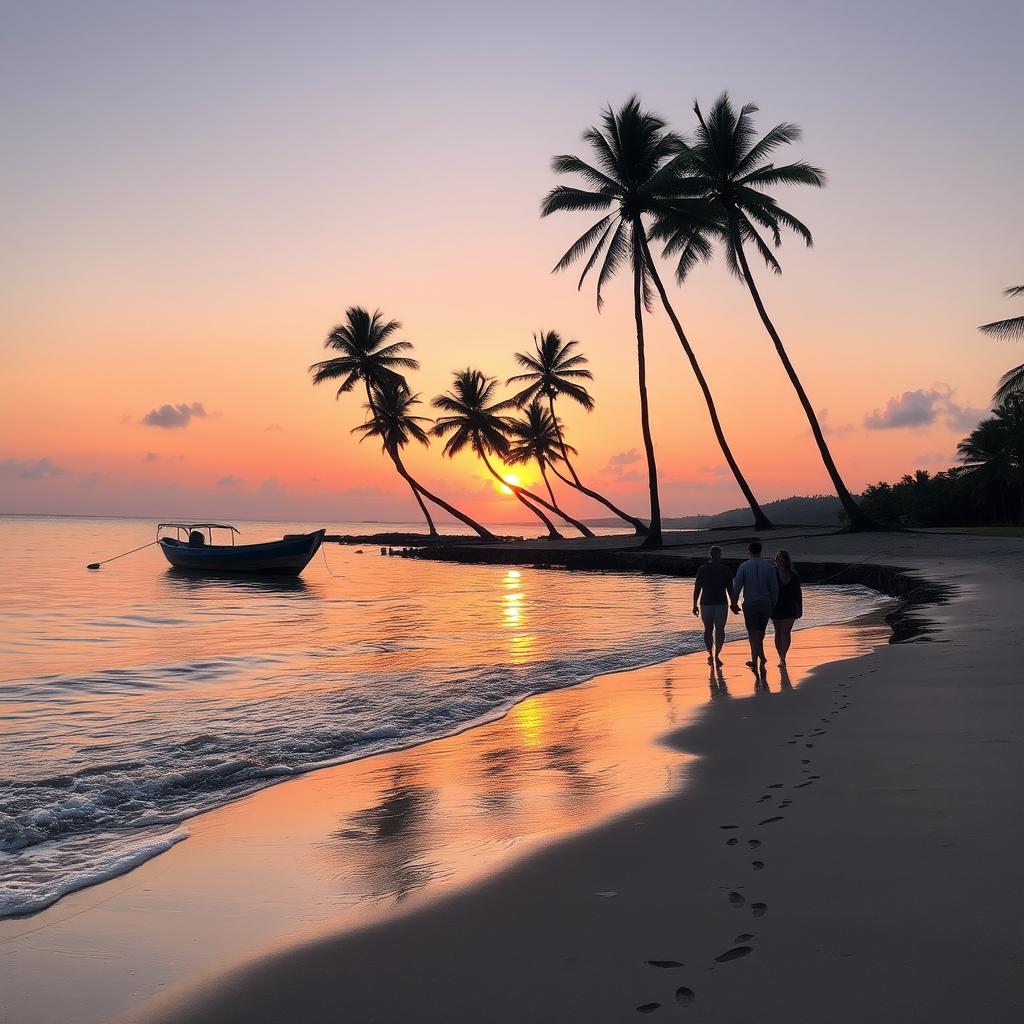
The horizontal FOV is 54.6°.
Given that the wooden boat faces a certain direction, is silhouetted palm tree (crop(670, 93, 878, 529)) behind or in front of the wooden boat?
in front

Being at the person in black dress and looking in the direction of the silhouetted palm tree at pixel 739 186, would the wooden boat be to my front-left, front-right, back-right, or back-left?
front-left

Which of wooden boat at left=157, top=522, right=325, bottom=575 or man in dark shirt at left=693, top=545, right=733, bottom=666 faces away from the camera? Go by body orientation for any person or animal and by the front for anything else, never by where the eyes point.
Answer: the man in dark shirt

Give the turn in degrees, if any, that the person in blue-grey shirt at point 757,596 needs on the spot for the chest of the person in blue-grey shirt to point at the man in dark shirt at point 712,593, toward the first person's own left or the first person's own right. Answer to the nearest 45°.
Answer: approximately 45° to the first person's own left

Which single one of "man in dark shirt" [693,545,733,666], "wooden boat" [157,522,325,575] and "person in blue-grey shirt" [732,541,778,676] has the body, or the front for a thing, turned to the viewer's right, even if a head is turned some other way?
the wooden boat

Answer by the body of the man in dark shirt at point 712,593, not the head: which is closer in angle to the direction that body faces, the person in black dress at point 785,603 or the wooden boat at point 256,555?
the wooden boat

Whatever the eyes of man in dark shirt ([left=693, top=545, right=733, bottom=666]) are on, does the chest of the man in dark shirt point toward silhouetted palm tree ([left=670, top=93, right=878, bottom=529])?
yes

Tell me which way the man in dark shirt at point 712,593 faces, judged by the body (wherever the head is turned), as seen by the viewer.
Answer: away from the camera

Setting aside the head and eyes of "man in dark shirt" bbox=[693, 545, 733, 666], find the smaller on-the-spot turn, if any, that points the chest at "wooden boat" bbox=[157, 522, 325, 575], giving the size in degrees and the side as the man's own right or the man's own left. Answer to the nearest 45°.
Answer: approximately 45° to the man's own left

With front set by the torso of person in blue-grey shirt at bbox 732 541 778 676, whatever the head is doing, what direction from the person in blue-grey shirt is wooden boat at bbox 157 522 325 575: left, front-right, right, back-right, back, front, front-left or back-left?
front-left

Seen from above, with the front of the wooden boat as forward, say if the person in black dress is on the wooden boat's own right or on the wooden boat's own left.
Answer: on the wooden boat's own right

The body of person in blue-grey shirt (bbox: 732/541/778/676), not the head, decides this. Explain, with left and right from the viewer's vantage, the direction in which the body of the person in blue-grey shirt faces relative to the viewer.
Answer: facing away from the viewer

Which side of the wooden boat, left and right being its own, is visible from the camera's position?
right

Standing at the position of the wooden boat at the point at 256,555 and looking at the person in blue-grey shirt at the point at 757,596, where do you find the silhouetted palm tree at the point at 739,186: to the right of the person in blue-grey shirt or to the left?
left
